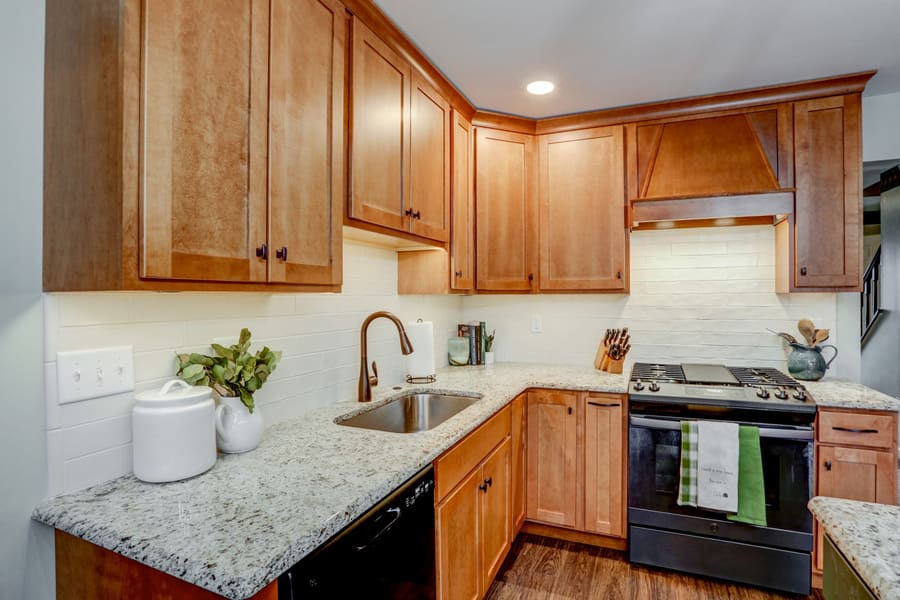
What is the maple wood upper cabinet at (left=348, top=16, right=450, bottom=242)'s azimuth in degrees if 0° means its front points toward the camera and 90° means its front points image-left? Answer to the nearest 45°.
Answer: approximately 315°

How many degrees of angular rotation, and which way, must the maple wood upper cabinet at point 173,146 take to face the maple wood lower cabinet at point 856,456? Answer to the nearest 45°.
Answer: approximately 45° to its left

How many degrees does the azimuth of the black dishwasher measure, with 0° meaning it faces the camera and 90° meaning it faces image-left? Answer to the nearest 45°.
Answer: approximately 315°

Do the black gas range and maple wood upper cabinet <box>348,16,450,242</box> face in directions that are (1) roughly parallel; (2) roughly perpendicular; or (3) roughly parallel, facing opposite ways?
roughly perpendicular

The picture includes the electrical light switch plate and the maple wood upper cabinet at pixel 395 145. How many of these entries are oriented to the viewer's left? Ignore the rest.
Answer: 0

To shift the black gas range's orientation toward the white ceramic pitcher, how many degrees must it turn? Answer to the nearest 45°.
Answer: approximately 45° to its right

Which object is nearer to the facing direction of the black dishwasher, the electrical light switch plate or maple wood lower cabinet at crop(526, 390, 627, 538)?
the maple wood lower cabinet

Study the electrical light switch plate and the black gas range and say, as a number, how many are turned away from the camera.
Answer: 0

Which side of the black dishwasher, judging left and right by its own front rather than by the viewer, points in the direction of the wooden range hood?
left

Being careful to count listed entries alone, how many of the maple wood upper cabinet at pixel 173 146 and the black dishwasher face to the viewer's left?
0
